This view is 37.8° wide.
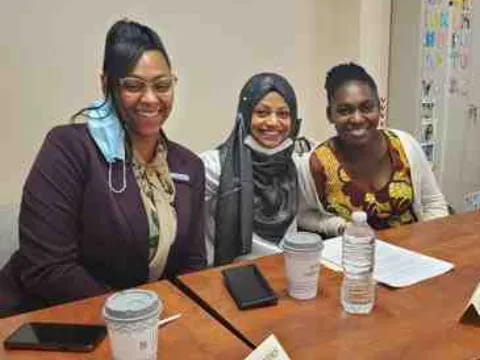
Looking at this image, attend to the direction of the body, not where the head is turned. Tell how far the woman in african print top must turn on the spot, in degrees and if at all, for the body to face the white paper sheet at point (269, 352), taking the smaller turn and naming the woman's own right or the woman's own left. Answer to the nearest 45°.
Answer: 0° — they already face it

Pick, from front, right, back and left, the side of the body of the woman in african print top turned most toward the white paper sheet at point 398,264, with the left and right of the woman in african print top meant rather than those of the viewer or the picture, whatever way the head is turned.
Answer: front

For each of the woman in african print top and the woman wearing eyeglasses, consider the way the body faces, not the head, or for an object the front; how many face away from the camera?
0

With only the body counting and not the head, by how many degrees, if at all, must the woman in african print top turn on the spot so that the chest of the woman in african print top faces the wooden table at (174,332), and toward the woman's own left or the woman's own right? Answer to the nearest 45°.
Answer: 0° — they already face it

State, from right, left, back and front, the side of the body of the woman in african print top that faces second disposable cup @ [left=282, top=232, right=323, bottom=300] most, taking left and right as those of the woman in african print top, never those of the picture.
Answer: front

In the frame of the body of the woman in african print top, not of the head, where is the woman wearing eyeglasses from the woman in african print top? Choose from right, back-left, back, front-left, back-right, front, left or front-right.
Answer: front-right

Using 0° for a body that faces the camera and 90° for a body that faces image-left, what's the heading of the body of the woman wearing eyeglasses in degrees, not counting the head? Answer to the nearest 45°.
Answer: approximately 315°
